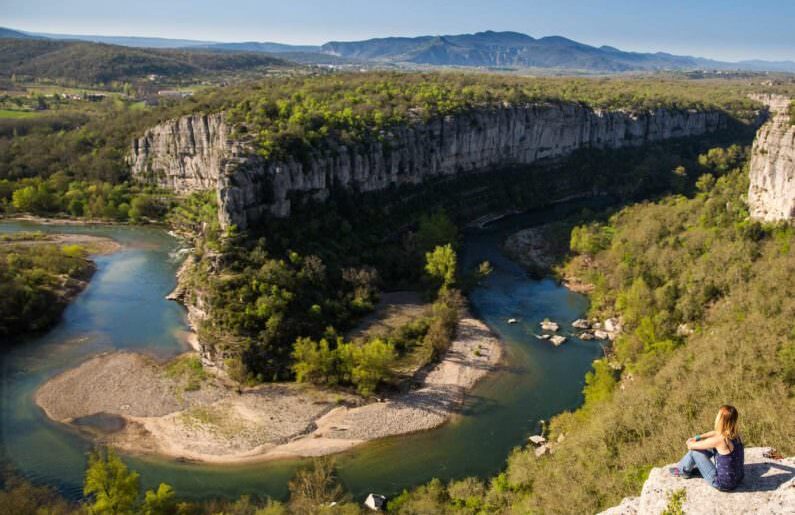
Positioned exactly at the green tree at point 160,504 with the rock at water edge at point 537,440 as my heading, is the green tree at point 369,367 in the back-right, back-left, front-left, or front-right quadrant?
front-left

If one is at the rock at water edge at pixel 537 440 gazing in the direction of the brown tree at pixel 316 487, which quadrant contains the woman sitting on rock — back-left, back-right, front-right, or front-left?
front-left

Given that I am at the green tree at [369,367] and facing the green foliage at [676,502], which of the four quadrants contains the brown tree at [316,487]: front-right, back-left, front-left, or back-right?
front-right

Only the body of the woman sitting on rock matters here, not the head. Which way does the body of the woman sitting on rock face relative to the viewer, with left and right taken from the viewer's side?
facing away from the viewer and to the left of the viewer

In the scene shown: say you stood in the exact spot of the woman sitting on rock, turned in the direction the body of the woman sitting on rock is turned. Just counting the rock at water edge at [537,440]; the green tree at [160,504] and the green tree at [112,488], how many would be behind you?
0

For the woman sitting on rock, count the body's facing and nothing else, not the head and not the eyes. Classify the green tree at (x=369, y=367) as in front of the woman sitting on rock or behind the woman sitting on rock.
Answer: in front

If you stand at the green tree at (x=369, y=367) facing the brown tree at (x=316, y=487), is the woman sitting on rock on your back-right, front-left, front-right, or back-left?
front-left

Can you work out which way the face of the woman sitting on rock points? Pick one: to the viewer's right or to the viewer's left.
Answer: to the viewer's left

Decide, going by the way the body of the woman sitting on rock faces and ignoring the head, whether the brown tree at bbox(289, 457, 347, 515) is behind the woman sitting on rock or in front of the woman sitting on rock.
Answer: in front

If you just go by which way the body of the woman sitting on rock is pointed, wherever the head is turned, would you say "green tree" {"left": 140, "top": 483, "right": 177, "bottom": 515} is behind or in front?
in front
